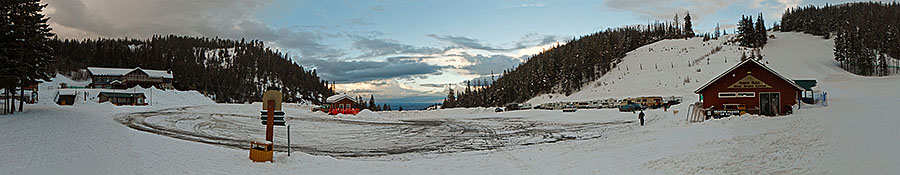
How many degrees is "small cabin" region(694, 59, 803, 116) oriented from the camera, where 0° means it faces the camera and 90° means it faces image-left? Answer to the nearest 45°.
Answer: approximately 0°

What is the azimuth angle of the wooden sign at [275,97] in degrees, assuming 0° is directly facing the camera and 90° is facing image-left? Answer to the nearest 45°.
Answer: approximately 0°

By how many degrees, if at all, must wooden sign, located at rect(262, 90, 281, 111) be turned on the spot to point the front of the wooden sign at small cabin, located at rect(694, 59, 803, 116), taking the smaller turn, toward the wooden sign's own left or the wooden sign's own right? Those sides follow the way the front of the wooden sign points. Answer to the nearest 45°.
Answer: approximately 90° to the wooden sign's own left

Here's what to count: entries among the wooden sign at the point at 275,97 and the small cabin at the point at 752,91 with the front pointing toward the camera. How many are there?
2

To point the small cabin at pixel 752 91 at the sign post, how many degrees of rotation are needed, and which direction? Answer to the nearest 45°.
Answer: approximately 45° to its right
